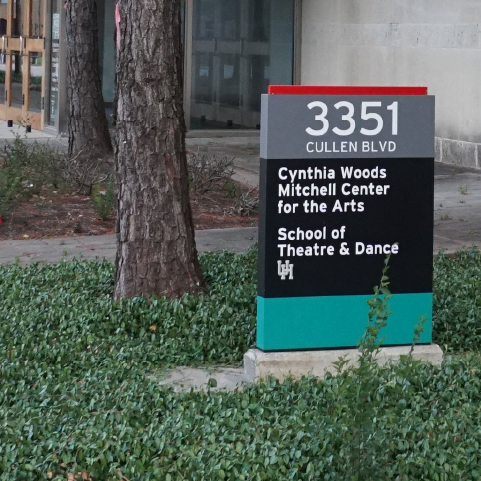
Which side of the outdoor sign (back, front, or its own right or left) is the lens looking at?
front

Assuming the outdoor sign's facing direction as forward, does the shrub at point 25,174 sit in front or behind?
behind

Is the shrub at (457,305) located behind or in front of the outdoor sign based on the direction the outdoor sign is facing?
behind

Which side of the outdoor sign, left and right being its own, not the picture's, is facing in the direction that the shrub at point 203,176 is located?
back

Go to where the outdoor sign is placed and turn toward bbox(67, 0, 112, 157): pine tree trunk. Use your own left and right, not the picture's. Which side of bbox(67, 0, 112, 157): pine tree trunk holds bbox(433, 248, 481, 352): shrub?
right

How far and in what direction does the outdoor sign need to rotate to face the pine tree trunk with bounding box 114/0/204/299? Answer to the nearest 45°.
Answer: approximately 135° to its right

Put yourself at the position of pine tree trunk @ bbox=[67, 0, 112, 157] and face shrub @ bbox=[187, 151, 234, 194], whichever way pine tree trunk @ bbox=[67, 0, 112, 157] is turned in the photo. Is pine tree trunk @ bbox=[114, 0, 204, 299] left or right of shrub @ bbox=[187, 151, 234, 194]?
right

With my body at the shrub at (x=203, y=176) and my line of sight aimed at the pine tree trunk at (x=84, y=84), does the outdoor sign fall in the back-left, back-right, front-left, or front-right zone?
back-left
